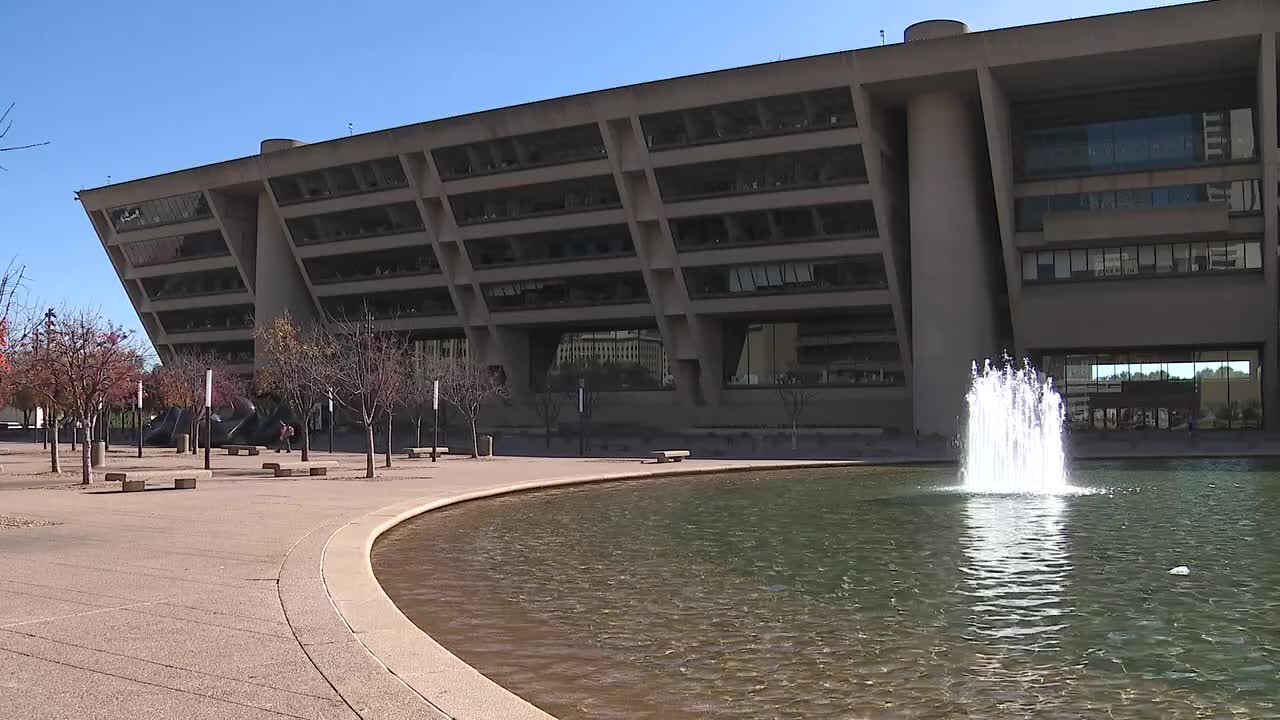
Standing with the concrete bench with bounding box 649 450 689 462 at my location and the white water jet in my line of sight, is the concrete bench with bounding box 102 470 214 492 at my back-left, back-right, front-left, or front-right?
front-right

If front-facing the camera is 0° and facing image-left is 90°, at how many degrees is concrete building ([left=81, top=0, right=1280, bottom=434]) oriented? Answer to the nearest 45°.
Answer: approximately 45°

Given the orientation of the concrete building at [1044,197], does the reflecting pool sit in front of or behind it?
in front

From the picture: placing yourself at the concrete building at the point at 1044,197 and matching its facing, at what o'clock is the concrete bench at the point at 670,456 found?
The concrete bench is roughly at 12 o'clock from the concrete building.

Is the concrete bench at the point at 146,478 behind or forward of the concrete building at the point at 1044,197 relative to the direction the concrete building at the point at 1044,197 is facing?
forward
